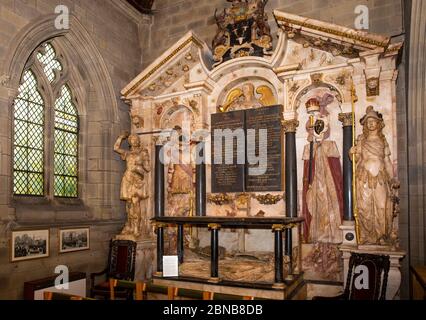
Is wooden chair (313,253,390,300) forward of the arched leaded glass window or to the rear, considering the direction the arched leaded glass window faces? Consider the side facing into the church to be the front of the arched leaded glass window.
forward

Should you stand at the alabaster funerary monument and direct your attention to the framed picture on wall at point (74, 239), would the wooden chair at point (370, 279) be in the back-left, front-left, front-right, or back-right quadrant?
back-left

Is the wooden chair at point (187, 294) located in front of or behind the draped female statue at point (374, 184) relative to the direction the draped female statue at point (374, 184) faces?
in front

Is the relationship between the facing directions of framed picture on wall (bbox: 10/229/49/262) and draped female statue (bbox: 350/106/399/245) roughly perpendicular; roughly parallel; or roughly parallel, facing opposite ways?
roughly perpendicular

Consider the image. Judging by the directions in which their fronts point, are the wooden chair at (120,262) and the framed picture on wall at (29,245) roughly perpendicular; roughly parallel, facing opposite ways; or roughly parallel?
roughly perpendicular

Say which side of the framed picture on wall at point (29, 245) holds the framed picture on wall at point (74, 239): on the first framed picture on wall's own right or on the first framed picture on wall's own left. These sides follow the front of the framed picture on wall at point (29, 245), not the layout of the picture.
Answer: on the first framed picture on wall's own left
